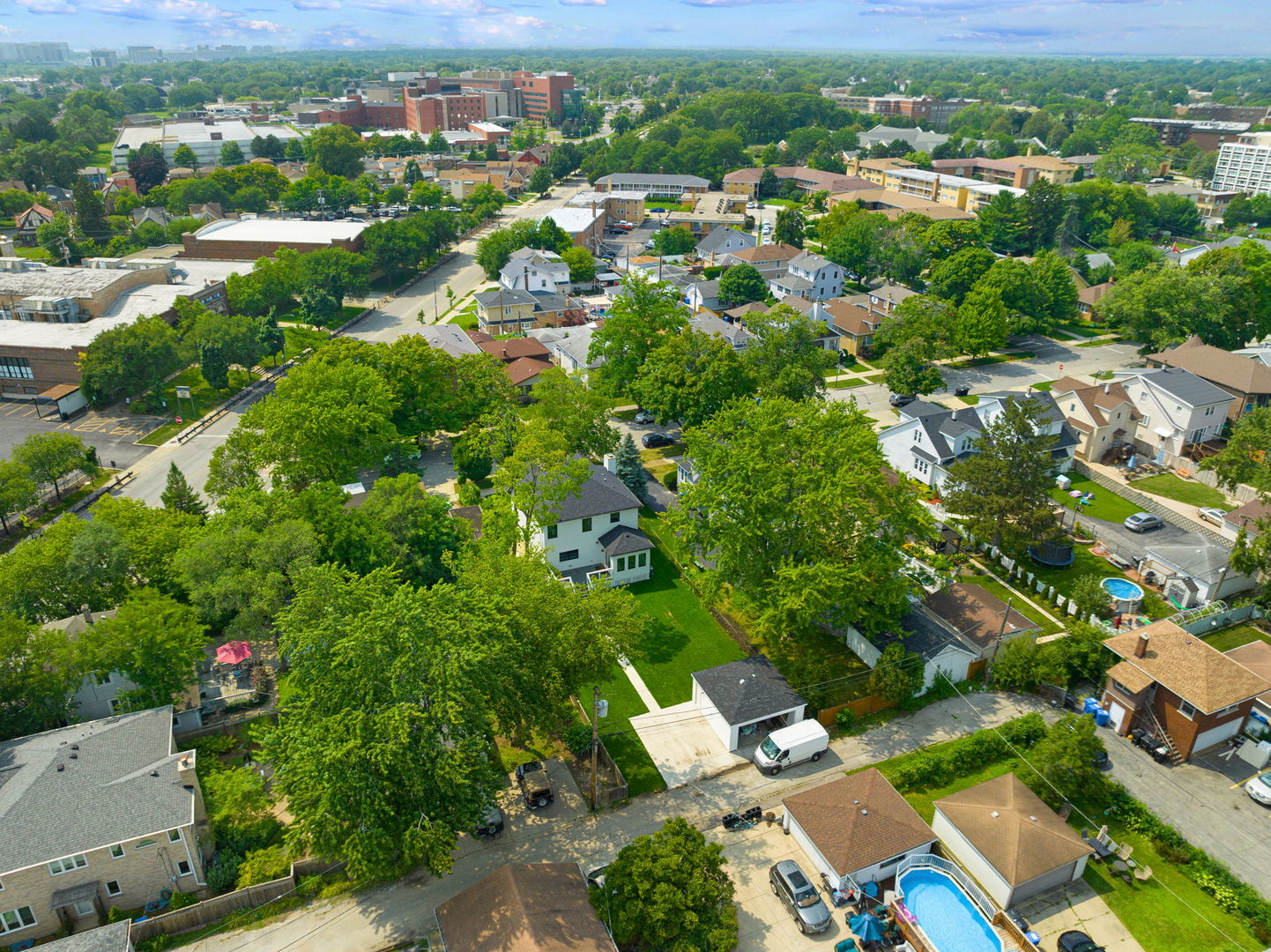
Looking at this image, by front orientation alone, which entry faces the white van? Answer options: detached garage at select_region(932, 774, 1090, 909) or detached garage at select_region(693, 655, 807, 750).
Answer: detached garage at select_region(693, 655, 807, 750)

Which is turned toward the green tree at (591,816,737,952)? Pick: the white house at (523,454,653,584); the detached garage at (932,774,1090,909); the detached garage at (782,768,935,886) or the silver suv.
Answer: the detached garage at (782,768,935,886)

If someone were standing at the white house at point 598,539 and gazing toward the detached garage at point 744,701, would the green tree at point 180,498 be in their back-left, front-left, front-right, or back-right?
back-right

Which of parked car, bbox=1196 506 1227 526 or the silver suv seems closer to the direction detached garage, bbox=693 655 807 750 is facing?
the silver suv

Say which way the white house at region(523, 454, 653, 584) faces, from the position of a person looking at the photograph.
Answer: facing away from the viewer and to the left of the viewer

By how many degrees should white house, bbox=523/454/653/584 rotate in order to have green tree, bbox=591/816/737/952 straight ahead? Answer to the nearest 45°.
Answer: approximately 135° to its left

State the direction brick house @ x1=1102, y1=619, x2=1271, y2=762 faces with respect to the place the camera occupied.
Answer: facing the viewer and to the right of the viewer

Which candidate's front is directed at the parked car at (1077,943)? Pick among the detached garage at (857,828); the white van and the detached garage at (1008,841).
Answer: the detached garage at (1008,841)

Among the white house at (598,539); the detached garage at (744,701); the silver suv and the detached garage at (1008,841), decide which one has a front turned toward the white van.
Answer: the detached garage at (744,701)
